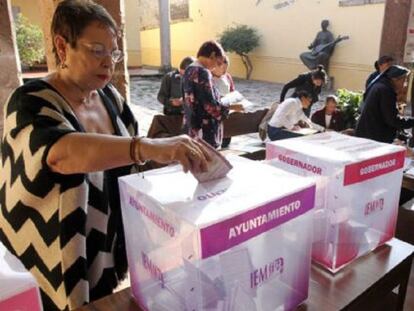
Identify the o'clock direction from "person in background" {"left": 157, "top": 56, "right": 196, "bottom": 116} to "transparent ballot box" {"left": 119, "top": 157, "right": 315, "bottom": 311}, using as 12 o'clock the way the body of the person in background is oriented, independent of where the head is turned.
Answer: The transparent ballot box is roughly at 3 o'clock from the person in background.

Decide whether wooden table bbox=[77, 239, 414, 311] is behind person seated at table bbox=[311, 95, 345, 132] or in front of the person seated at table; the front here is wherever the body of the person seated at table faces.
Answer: in front

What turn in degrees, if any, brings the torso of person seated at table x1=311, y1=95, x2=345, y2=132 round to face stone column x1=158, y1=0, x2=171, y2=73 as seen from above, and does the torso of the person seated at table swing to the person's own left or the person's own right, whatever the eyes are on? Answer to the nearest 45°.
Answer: approximately 135° to the person's own right

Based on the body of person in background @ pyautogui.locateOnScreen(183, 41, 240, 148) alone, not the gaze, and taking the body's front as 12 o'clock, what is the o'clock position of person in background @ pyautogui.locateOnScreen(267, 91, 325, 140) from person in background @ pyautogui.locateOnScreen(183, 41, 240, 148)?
person in background @ pyautogui.locateOnScreen(267, 91, 325, 140) is roughly at 10 o'clock from person in background @ pyautogui.locateOnScreen(183, 41, 240, 148).

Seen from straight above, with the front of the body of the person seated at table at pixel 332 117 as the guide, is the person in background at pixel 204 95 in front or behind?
in front

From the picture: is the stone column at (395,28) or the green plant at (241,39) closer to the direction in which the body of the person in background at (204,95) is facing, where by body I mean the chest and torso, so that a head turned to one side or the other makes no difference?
the stone column

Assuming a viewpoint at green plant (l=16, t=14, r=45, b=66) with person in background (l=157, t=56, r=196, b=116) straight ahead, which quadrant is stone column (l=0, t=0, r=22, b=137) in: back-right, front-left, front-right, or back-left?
front-right

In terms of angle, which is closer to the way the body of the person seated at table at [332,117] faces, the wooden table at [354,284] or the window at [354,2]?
the wooden table
